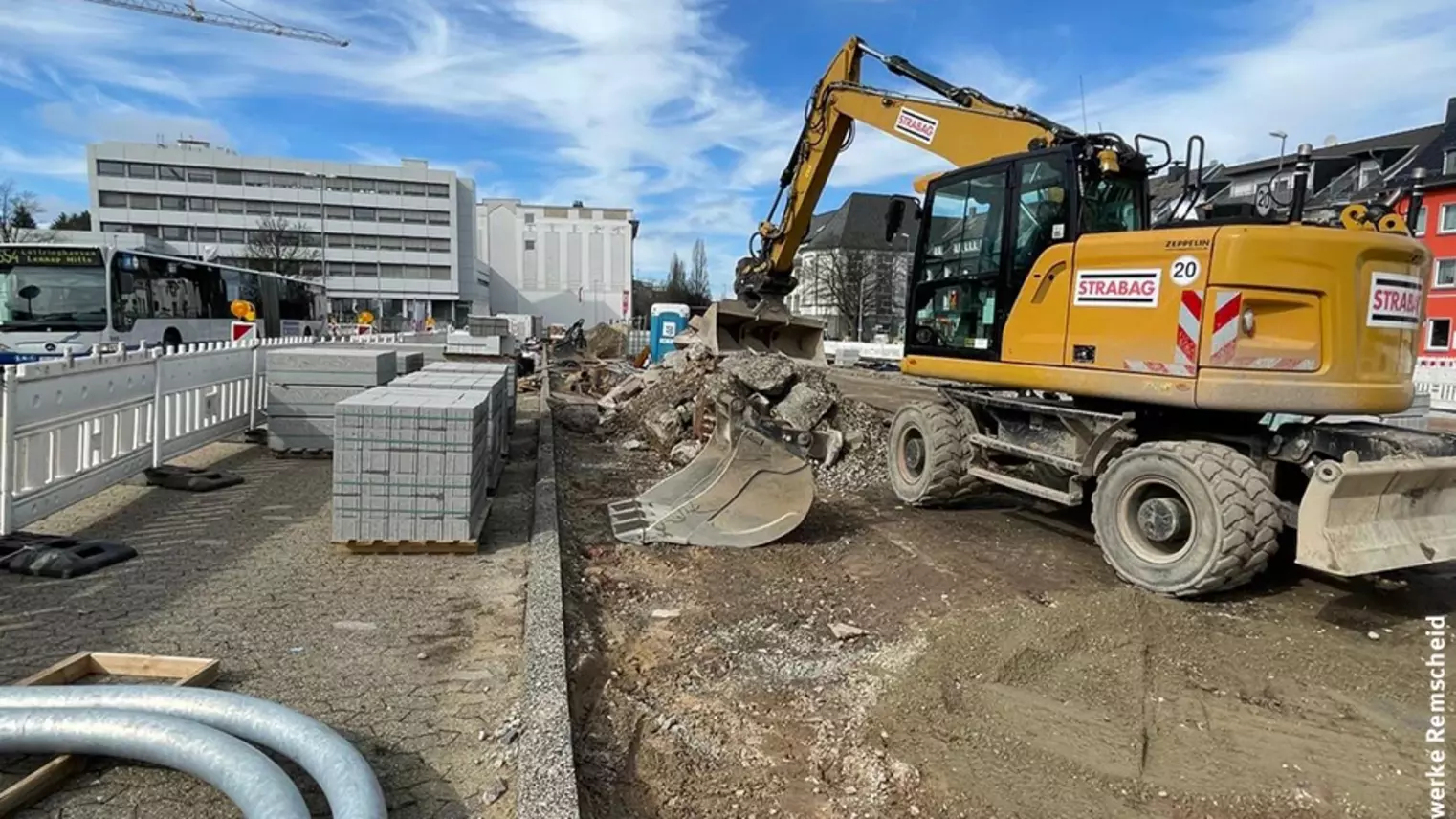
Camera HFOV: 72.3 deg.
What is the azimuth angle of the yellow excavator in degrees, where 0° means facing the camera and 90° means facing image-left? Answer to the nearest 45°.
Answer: approximately 135°

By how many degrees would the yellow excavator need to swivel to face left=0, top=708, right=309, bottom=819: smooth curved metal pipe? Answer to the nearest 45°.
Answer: approximately 90° to its left

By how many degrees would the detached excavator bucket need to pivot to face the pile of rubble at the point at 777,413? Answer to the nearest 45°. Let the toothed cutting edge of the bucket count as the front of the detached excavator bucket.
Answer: approximately 90° to its right

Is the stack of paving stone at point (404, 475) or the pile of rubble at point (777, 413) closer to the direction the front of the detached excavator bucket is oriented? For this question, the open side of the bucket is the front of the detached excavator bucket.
the stack of paving stone

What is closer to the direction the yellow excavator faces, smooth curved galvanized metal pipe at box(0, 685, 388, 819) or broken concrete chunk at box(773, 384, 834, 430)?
the broken concrete chunk

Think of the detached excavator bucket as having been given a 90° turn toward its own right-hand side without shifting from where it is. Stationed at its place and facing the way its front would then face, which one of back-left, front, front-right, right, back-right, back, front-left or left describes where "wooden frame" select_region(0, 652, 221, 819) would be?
back-left

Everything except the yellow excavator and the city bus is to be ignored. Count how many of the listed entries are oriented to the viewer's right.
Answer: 0

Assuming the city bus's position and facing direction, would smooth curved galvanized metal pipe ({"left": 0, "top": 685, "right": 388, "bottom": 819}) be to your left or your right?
on your left

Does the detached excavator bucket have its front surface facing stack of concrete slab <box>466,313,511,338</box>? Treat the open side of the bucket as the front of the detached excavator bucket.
no

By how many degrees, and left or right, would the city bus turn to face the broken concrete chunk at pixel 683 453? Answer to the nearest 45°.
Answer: approximately 90° to its left

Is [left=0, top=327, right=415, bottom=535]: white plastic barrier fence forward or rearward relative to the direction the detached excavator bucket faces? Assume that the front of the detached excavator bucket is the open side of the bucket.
forward

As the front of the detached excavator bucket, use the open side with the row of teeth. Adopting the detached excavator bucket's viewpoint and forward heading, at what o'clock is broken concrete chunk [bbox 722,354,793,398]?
The broken concrete chunk is roughly at 3 o'clock from the detached excavator bucket.

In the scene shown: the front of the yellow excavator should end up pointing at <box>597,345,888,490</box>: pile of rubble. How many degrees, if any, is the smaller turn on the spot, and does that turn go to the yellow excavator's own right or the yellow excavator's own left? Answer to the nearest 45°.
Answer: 0° — it already faces it

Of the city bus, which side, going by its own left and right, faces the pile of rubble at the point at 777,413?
left

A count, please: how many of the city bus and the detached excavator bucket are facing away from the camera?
0

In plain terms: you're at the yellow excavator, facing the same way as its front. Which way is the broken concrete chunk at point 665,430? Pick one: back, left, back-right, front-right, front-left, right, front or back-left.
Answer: front

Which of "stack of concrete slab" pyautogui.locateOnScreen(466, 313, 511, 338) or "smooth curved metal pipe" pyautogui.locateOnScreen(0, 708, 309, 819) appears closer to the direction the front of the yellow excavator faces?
the stack of concrete slab

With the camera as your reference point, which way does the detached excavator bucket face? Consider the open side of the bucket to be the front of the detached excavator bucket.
facing to the left of the viewer

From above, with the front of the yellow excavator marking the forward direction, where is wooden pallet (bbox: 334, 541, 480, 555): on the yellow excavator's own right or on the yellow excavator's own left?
on the yellow excavator's own left

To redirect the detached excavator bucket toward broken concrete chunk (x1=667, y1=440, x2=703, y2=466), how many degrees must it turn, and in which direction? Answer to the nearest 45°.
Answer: approximately 90° to its right

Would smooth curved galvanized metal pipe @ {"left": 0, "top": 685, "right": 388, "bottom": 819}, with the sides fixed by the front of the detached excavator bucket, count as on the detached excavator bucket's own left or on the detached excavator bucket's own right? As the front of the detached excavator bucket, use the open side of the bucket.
on the detached excavator bucket's own left
